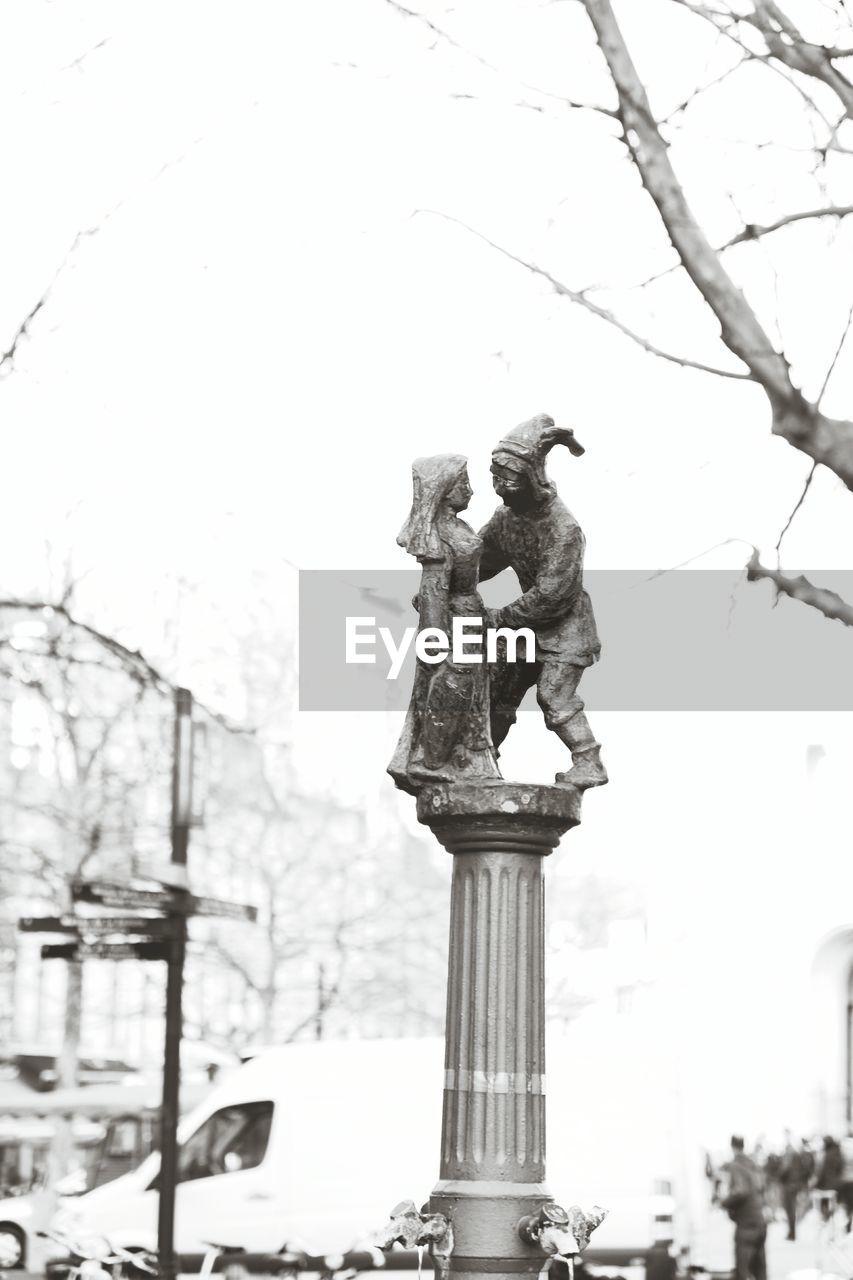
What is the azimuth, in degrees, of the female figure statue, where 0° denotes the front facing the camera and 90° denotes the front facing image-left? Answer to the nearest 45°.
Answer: approximately 270°

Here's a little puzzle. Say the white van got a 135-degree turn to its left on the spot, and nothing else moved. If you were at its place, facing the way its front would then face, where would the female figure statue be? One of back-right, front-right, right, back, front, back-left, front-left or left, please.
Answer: front-right

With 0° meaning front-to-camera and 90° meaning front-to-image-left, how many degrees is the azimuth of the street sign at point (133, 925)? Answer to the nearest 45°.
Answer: approximately 0°

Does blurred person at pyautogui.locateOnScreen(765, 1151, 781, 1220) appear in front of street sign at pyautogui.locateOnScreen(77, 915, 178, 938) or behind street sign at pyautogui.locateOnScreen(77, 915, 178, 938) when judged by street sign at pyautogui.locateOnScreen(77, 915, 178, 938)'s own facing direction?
behind

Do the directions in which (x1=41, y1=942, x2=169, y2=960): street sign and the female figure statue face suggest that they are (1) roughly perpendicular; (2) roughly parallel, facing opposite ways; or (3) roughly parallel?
roughly perpendicular

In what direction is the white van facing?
to the viewer's left

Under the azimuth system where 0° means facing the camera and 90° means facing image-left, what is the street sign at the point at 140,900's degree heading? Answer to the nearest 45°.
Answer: approximately 0°

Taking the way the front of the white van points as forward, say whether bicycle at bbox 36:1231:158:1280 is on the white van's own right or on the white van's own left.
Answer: on the white van's own left
